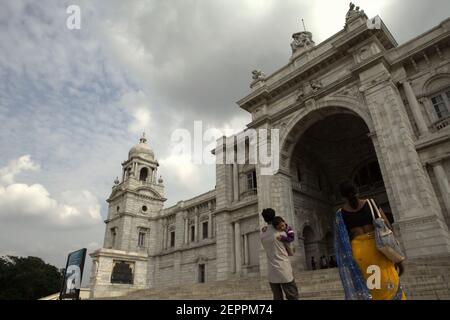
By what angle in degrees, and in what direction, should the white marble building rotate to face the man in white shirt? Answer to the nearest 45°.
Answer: approximately 45° to its left

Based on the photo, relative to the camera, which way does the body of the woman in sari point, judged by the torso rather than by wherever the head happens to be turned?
away from the camera

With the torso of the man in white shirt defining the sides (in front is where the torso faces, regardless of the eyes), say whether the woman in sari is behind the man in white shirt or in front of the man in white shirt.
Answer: behind

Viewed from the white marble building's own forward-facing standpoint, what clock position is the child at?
The child is roughly at 11 o'clock from the white marble building.

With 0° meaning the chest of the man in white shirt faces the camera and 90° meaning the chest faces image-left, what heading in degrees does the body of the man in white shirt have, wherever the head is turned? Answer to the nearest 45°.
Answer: approximately 180°

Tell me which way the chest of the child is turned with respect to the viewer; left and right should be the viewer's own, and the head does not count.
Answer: facing the viewer and to the left of the viewer

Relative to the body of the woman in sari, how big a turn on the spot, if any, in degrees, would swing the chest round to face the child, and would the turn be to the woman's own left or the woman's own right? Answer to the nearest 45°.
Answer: approximately 45° to the woman's own left

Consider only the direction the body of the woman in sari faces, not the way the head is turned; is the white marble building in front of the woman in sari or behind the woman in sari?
in front

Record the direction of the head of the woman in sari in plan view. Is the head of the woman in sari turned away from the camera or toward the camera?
away from the camera

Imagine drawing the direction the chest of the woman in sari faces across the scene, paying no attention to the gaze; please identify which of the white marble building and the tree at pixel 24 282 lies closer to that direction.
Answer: the white marble building

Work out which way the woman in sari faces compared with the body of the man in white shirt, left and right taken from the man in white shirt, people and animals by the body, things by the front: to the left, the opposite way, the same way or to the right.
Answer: the same way

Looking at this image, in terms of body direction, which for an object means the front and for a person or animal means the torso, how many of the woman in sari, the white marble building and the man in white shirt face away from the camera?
2

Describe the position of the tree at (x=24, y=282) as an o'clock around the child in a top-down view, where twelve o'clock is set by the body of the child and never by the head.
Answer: The tree is roughly at 3 o'clock from the child.

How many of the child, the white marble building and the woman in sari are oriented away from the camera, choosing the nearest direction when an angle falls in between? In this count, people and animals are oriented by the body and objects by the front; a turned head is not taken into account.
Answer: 1
